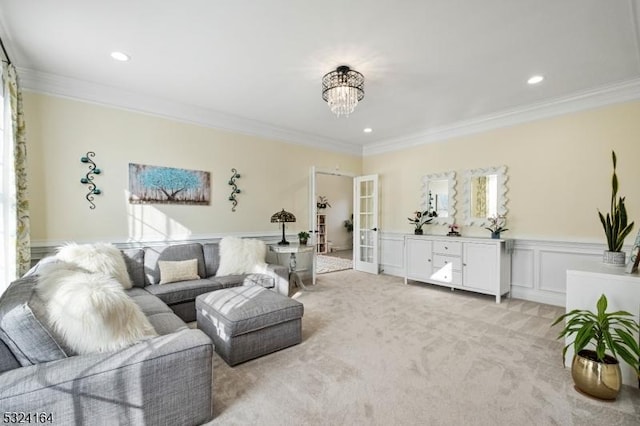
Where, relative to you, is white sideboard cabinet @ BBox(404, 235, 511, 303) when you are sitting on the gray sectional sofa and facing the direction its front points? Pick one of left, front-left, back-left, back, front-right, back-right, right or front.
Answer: front-left

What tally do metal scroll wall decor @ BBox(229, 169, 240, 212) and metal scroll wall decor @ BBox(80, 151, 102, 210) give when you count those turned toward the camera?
2

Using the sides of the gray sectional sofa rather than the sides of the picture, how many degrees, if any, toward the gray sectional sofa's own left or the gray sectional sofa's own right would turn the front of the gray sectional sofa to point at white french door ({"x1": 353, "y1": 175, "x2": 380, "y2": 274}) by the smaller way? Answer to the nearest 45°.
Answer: approximately 90° to the gray sectional sofa's own left

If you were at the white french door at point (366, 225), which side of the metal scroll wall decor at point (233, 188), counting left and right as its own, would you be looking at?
left

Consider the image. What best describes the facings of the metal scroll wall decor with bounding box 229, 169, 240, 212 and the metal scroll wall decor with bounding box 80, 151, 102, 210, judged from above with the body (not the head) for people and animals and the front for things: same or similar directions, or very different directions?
same or similar directions

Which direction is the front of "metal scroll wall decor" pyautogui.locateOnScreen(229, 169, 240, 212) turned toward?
toward the camera

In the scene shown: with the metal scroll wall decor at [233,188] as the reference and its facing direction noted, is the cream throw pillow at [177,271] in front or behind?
in front

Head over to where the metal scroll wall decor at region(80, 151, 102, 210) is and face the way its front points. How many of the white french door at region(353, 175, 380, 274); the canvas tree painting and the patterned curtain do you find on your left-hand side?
2

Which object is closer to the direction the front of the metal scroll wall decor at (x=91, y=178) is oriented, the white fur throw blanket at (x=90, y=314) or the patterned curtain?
the white fur throw blanket

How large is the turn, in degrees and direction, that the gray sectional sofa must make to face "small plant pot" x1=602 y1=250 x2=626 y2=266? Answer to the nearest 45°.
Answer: approximately 45° to its left

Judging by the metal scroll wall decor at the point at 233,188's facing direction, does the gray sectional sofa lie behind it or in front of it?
in front

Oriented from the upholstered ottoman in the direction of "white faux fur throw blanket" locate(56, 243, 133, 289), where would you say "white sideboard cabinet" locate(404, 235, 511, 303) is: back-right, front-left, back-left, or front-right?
back-right

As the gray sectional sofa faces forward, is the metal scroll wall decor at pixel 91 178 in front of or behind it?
behind

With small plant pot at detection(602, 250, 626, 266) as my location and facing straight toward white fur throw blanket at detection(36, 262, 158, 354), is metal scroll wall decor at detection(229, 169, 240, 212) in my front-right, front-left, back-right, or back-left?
front-right

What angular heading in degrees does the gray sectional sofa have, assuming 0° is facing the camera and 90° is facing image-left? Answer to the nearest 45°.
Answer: approximately 315°

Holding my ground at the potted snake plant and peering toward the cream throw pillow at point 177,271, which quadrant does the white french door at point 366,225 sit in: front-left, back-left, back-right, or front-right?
front-right

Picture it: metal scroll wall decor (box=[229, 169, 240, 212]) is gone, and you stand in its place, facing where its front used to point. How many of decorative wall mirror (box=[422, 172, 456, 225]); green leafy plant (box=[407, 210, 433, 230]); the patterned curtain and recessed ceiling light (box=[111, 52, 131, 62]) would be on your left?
2

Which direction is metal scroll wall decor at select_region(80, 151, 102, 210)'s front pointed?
toward the camera

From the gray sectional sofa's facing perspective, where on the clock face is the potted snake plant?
The potted snake plant is roughly at 11 o'clock from the gray sectional sofa.
